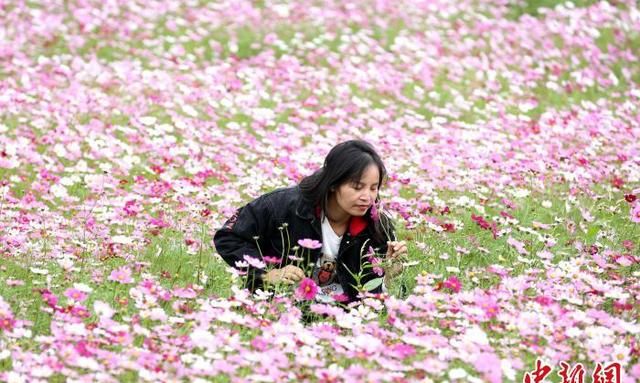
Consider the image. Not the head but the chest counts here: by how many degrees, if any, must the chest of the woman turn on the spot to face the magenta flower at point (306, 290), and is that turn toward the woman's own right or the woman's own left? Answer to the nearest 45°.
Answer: approximately 45° to the woman's own right

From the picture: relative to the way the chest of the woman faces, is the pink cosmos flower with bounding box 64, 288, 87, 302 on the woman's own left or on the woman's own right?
on the woman's own right

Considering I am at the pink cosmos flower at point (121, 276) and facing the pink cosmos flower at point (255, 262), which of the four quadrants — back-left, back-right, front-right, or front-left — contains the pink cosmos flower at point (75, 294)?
back-right

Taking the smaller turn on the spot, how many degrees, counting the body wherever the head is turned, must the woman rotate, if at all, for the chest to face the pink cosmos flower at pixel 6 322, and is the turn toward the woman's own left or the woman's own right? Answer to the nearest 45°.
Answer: approximately 90° to the woman's own right

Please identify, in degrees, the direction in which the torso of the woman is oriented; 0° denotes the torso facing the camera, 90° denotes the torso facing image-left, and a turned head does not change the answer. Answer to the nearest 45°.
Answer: approximately 315°

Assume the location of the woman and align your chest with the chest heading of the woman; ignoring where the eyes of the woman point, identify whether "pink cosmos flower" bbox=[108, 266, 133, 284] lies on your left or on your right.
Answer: on your right
